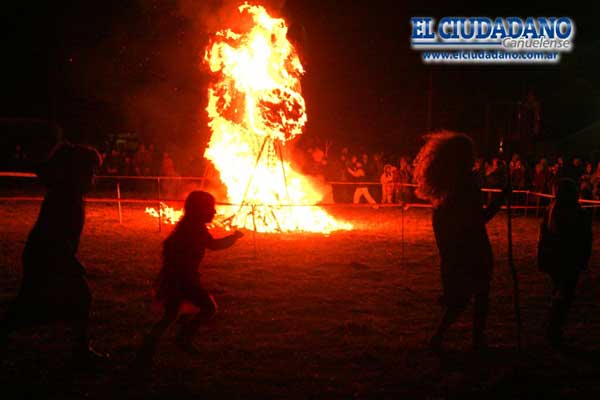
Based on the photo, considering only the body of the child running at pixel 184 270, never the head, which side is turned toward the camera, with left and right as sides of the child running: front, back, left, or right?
right

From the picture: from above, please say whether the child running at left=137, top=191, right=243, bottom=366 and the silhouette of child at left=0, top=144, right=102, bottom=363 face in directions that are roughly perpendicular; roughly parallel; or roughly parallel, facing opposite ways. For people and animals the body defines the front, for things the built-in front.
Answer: roughly parallel

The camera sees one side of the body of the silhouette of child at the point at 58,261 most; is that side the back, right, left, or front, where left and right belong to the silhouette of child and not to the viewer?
right

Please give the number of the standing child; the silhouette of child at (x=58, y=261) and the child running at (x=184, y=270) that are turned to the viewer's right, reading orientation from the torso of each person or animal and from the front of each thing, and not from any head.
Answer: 2

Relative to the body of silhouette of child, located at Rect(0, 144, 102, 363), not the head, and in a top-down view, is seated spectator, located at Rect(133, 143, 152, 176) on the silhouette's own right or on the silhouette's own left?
on the silhouette's own left

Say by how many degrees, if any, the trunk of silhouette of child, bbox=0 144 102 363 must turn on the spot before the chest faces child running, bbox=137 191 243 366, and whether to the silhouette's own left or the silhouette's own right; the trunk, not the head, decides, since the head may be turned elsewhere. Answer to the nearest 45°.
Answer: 0° — they already face them
